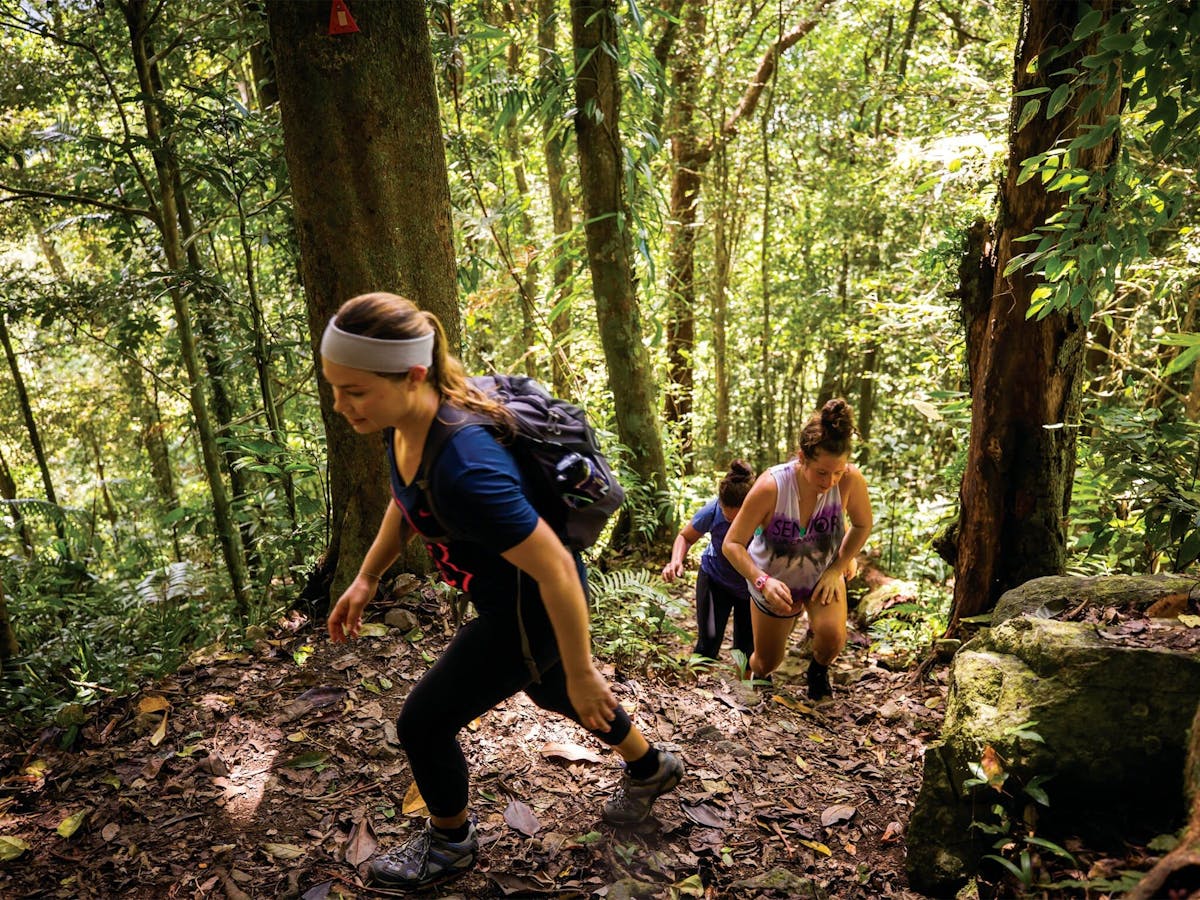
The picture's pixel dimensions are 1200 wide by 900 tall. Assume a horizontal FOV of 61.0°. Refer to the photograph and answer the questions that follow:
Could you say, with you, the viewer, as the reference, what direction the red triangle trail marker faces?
facing the viewer

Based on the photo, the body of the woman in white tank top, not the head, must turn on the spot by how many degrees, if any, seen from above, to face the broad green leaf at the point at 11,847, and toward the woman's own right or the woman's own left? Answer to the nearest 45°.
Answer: approximately 45° to the woman's own right

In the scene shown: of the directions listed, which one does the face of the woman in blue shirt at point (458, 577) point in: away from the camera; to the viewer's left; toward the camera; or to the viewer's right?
to the viewer's left

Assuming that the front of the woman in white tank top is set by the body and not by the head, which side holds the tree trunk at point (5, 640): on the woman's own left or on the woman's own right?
on the woman's own right

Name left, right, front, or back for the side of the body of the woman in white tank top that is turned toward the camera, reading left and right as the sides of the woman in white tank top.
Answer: front

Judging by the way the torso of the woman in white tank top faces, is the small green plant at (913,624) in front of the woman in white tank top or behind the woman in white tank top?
behind
